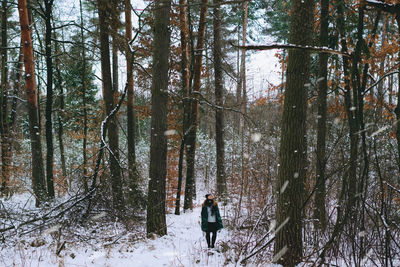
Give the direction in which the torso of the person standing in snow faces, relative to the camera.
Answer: toward the camera
